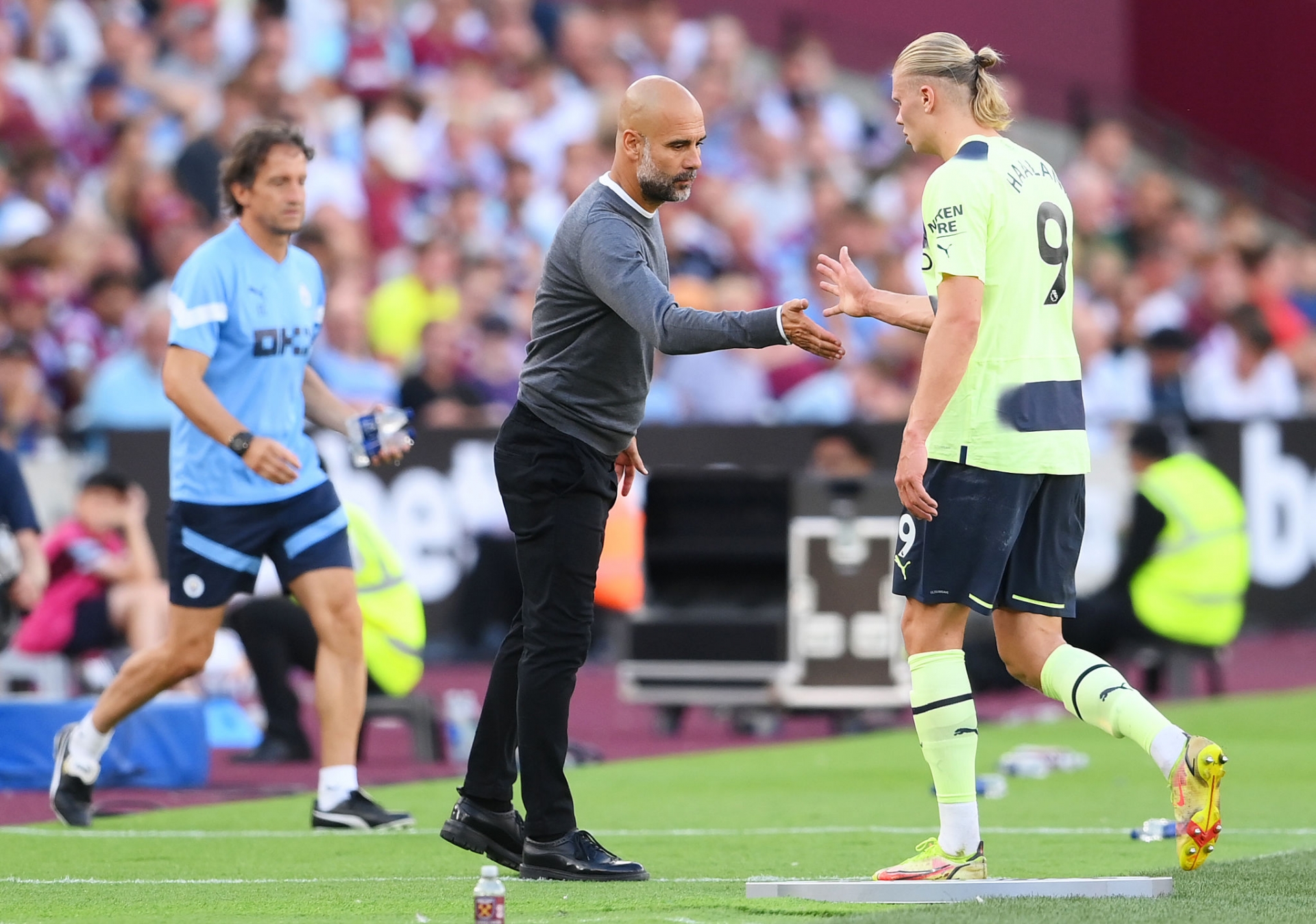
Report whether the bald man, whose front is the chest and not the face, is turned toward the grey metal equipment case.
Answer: no

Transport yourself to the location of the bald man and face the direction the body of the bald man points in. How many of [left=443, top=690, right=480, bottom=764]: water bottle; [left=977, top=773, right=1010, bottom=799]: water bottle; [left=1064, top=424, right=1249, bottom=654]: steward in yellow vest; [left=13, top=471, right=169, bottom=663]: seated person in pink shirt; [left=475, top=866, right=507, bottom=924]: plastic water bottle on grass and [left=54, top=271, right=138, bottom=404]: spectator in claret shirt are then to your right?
1

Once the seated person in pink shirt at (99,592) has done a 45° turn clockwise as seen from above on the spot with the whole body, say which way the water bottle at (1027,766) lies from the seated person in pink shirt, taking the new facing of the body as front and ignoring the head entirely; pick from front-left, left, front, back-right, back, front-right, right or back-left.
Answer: front-left

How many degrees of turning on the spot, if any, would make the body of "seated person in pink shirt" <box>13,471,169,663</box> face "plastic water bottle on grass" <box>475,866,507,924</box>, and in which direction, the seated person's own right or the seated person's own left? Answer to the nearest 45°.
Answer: approximately 45° to the seated person's own right

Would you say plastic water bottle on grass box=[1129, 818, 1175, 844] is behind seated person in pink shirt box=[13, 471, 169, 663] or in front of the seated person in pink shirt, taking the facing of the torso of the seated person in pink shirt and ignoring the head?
in front

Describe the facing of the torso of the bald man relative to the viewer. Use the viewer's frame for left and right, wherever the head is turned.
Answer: facing to the right of the viewer

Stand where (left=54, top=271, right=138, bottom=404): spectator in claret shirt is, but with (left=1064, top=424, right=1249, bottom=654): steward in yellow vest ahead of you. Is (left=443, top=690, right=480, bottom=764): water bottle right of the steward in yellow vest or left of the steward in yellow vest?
right

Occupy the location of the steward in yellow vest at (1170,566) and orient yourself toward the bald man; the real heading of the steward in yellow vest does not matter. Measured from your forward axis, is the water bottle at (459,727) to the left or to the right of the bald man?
right

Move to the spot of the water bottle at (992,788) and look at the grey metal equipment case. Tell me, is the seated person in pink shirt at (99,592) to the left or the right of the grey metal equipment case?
left

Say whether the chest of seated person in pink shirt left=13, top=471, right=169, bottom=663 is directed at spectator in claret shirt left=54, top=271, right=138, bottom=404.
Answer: no

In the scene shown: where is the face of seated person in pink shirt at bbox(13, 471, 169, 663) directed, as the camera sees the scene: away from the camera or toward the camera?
toward the camera

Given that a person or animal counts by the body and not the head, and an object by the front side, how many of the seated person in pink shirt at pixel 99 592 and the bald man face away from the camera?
0

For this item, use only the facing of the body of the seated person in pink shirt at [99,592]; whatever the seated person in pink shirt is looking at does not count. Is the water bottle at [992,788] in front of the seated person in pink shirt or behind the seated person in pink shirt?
in front

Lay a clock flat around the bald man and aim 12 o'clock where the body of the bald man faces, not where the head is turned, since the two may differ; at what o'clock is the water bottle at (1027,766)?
The water bottle is roughly at 10 o'clock from the bald man.

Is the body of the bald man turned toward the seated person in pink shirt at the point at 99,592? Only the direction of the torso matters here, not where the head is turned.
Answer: no

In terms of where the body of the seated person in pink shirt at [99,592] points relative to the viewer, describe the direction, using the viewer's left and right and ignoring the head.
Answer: facing the viewer and to the right of the viewer

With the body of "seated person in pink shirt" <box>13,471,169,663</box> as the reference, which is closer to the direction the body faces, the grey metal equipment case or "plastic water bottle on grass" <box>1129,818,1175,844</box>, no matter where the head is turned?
the plastic water bottle on grass
